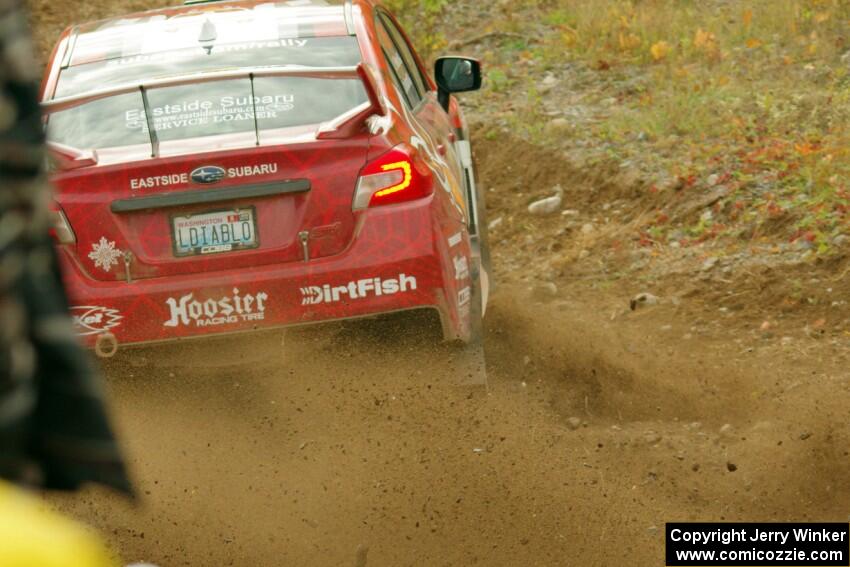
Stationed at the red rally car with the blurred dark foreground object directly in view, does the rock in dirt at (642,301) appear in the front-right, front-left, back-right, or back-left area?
back-left

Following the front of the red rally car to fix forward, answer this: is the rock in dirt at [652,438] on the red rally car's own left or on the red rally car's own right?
on the red rally car's own right

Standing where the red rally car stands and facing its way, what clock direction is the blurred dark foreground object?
The blurred dark foreground object is roughly at 6 o'clock from the red rally car.

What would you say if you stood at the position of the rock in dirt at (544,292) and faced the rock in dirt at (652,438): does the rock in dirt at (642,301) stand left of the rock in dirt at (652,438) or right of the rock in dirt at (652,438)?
left

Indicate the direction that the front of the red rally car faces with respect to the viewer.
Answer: facing away from the viewer

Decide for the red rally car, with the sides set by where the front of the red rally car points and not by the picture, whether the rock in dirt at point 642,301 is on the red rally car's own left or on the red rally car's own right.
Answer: on the red rally car's own right

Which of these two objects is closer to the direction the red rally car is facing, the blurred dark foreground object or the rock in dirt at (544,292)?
the rock in dirt
